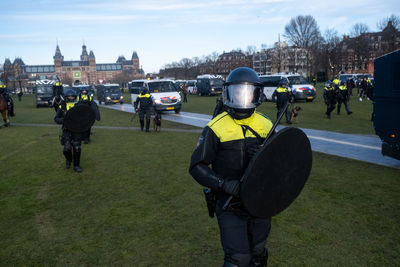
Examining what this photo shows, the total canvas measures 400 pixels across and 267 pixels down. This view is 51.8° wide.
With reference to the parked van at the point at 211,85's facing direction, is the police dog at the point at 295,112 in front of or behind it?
in front

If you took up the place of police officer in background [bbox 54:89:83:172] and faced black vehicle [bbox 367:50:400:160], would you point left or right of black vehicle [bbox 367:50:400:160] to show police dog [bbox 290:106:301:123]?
left

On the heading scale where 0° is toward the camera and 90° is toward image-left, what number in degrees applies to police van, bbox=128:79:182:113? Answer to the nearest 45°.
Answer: approximately 315°

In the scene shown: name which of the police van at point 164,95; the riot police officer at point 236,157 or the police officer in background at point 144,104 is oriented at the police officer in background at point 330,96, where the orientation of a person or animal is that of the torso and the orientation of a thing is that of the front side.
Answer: the police van

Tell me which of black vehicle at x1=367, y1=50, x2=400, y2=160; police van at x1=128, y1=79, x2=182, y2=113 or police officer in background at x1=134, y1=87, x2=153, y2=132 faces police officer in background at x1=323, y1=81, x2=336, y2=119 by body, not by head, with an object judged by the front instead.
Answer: the police van

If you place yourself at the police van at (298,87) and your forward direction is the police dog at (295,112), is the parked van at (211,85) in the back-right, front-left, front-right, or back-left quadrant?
back-right

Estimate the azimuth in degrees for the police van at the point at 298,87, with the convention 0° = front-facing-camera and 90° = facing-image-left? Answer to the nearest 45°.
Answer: approximately 315°

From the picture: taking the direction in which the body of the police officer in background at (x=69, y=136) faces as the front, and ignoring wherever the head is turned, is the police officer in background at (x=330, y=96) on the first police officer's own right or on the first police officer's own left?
on the first police officer's own left
